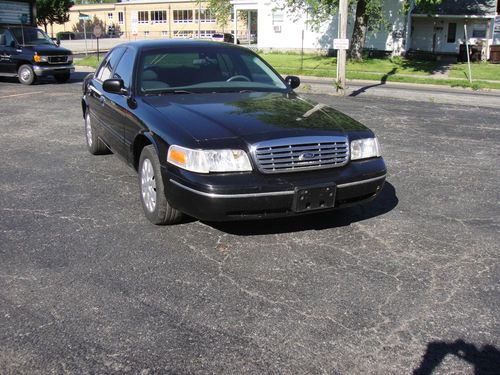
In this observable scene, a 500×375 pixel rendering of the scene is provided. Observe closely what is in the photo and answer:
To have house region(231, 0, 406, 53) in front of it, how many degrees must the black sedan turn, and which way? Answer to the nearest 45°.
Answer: approximately 135° to its left

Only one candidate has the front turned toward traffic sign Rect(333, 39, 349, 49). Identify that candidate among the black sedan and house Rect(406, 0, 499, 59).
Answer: the house

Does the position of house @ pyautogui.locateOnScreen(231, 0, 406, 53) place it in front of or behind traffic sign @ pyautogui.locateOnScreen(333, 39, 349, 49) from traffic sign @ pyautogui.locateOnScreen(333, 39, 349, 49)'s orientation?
behind

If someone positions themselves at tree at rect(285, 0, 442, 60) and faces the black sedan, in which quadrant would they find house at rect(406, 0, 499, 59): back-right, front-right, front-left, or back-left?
back-left

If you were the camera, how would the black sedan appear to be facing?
facing the viewer and to the right of the viewer

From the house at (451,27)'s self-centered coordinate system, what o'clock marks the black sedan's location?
The black sedan is roughly at 12 o'clock from the house.

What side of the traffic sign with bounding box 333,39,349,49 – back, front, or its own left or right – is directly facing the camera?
front

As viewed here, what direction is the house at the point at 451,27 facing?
toward the camera

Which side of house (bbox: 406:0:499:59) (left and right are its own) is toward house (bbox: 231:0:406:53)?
right

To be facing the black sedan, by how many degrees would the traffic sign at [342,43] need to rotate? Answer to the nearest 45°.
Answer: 0° — it already faces it

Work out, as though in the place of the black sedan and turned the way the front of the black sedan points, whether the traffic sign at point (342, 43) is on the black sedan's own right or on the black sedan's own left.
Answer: on the black sedan's own left

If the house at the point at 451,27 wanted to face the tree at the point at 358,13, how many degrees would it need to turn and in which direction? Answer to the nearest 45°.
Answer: approximately 45° to its right

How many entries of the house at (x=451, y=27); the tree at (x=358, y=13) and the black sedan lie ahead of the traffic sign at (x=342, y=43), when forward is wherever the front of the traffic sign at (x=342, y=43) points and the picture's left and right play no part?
1

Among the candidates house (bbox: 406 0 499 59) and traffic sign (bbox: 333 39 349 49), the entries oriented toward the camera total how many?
2

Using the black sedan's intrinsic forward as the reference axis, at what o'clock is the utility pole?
The utility pole is roughly at 8 o'clock from the black sedan.
